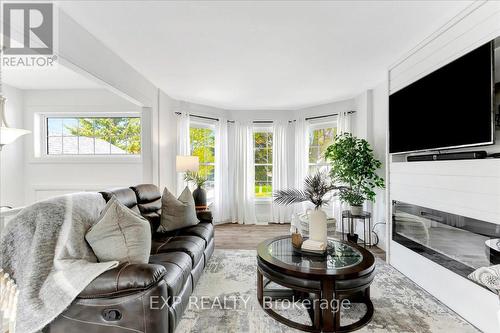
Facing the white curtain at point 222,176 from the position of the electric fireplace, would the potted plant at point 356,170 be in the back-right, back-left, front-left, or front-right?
front-right

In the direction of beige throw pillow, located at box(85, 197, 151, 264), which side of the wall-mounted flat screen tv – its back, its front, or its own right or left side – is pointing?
front

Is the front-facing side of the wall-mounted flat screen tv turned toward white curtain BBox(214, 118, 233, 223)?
no

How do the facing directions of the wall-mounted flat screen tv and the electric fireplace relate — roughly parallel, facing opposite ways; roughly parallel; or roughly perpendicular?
roughly parallel

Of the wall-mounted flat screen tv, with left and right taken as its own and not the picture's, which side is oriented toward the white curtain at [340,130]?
right

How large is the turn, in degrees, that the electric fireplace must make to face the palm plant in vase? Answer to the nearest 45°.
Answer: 0° — it already faces it

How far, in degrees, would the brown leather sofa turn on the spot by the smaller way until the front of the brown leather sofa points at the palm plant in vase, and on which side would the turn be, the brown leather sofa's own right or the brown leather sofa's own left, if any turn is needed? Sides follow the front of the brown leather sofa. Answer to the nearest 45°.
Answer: approximately 45° to the brown leather sofa's own left

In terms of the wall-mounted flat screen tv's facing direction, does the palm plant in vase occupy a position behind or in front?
in front

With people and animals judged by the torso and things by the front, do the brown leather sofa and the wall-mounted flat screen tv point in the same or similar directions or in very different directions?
very different directions

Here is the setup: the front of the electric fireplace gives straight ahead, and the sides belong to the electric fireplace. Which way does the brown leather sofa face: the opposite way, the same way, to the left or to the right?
the opposite way

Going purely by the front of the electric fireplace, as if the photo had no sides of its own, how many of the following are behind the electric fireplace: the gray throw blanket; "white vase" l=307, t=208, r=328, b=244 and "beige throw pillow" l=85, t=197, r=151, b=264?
0

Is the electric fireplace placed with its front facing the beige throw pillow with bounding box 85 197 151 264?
yes

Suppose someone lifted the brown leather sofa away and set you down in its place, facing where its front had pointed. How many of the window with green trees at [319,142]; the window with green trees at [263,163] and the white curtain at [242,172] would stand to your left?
3

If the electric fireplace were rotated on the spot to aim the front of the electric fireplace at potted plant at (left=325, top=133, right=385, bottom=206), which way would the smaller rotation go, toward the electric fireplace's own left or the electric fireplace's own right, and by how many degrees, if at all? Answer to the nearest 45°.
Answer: approximately 90° to the electric fireplace's own right

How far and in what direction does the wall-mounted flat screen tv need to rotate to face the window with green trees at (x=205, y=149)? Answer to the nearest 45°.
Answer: approximately 45° to its right

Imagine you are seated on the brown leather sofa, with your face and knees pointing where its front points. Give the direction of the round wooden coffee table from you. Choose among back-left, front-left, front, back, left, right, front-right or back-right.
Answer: front-left

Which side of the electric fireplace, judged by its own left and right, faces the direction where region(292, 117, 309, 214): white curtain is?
right

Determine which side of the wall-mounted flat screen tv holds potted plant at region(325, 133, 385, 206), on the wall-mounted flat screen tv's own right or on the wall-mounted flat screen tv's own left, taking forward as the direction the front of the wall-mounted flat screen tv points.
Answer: on the wall-mounted flat screen tv's own right

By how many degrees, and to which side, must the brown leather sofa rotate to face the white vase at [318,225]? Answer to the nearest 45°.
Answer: approximately 45° to its left

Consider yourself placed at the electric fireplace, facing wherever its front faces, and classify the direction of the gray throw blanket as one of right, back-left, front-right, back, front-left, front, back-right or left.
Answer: front

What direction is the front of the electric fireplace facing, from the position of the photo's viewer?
facing the viewer and to the left of the viewer

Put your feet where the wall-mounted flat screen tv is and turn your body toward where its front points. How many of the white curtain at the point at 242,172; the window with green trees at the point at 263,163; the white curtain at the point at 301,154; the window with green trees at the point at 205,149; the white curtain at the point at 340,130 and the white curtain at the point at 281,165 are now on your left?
0
